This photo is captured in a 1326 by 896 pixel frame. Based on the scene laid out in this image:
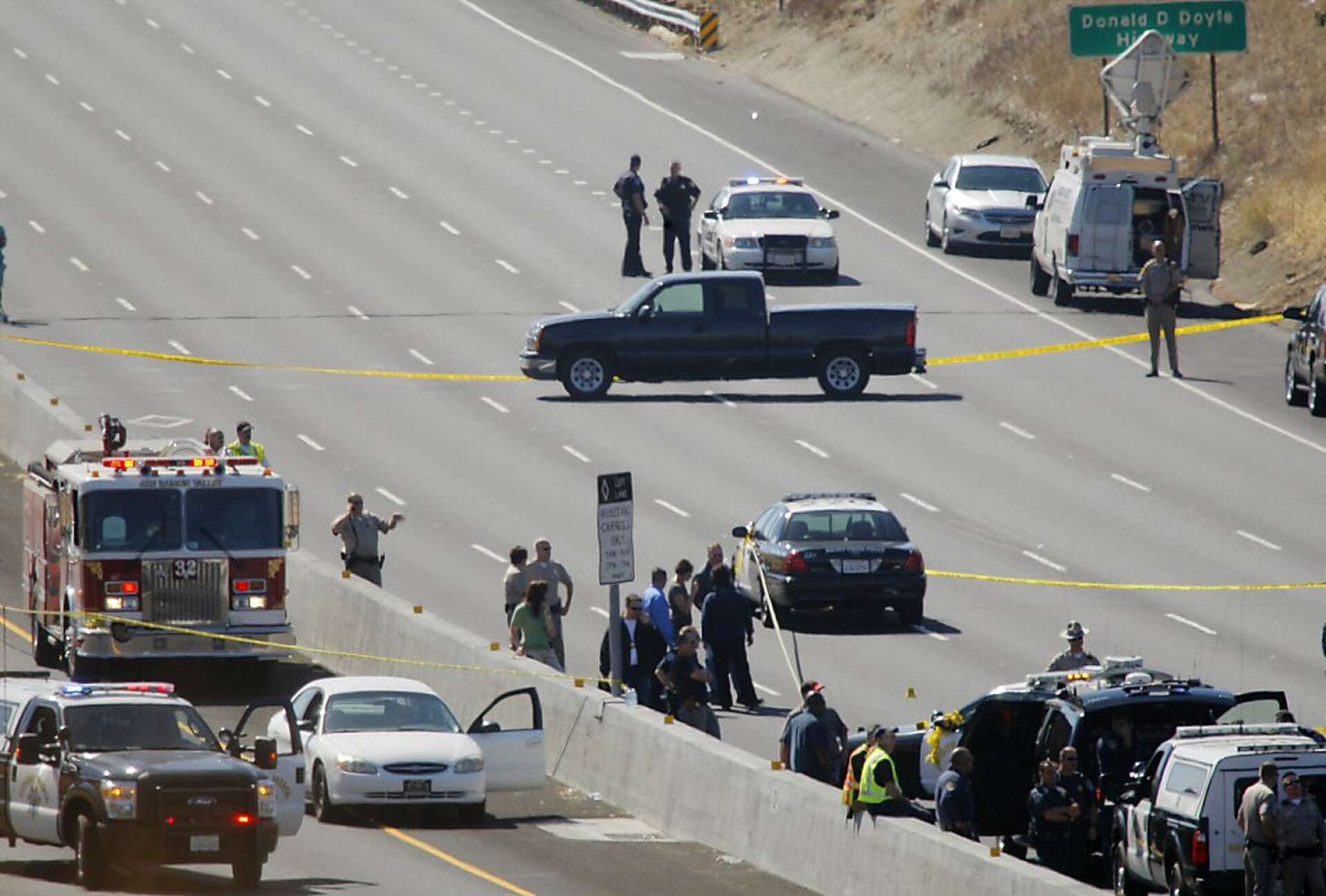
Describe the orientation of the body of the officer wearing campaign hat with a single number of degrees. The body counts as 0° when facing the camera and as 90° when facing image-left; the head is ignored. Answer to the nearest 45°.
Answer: approximately 0°

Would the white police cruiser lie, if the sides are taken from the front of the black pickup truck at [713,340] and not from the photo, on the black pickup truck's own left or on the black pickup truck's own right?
on the black pickup truck's own right

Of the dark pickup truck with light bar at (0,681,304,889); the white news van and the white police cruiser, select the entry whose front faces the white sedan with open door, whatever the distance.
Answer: the white police cruiser

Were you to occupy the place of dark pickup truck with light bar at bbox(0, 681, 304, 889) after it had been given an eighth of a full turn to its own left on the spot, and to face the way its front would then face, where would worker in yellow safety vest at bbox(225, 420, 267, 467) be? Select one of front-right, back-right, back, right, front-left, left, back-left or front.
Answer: left

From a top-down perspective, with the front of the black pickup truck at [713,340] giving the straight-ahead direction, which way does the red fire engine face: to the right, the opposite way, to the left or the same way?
to the left

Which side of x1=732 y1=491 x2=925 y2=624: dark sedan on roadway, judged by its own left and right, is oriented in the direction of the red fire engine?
left

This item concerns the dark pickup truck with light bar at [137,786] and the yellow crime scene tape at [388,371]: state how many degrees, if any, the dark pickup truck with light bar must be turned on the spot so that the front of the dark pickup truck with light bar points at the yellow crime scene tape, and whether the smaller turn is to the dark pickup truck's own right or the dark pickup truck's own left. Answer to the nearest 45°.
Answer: approximately 135° to the dark pickup truck's own left

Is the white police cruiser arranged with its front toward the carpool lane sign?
yes

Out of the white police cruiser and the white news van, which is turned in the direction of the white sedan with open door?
the white police cruiser

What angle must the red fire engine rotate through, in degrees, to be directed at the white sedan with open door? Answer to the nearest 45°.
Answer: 0° — it already faces it

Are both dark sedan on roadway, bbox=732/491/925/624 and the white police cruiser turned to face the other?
yes

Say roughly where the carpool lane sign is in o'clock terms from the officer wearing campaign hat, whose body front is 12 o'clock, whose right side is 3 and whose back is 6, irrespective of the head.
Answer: The carpool lane sign is roughly at 3 o'clock from the officer wearing campaign hat.
